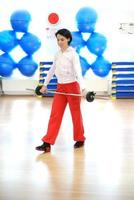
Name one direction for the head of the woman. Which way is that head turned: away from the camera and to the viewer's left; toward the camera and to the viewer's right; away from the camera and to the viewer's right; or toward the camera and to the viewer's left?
toward the camera and to the viewer's left

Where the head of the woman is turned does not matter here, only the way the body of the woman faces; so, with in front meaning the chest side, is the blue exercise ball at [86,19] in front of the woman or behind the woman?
behind

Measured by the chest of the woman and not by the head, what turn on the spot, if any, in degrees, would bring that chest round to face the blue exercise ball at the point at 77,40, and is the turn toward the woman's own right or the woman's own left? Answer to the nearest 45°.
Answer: approximately 135° to the woman's own right

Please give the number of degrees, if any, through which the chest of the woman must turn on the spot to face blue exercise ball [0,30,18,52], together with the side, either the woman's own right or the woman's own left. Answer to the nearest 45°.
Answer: approximately 135° to the woman's own right

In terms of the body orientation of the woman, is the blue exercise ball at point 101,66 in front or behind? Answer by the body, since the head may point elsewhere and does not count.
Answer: behind

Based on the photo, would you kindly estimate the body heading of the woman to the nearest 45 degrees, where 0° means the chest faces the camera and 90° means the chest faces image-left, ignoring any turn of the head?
approximately 45°

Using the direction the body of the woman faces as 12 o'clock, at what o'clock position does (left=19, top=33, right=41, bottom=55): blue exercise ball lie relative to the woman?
The blue exercise ball is roughly at 4 o'clock from the woman.

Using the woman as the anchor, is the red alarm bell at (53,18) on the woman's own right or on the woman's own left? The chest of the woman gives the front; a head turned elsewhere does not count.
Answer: on the woman's own right

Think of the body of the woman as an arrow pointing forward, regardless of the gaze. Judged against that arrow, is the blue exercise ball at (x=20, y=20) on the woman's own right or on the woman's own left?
on the woman's own right
